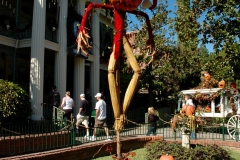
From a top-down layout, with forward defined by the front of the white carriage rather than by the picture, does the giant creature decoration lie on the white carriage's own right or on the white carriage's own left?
on the white carriage's own left

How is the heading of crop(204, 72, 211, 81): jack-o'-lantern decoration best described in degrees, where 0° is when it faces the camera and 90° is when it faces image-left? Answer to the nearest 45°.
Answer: approximately 45°

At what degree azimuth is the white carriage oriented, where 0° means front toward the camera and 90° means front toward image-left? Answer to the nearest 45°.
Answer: approximately 90°

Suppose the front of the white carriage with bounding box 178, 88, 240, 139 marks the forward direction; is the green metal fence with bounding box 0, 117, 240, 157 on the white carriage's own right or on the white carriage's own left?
on the white carriage's own left

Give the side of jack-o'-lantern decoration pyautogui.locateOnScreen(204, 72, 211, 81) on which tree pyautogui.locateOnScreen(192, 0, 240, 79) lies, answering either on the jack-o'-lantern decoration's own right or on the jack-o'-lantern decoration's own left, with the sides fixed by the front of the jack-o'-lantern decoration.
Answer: on the jack-o'-lantern decoration's own left

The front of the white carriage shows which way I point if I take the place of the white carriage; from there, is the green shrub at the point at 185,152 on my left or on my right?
on my left

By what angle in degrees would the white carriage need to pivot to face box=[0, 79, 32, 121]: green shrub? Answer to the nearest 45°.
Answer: approximately 45° to its left
